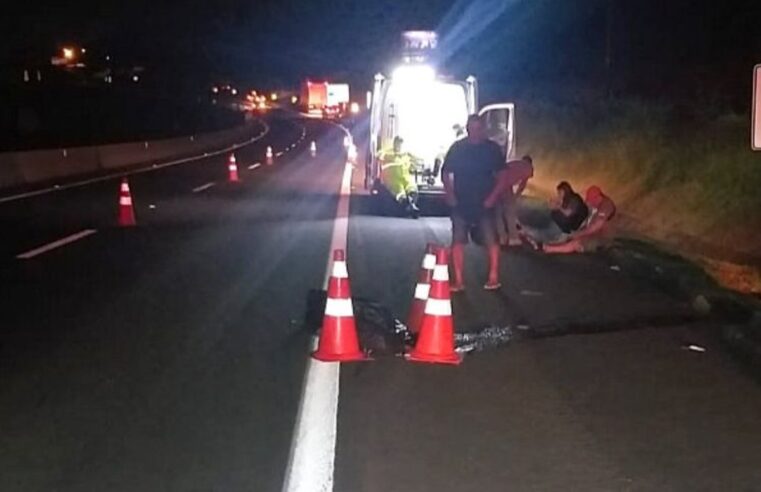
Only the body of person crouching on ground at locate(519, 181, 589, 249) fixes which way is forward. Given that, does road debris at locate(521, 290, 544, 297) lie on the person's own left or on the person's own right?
on the person's own left

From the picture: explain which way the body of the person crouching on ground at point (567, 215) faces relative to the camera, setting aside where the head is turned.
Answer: to the viewer's left

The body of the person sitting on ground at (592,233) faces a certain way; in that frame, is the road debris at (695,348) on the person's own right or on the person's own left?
on the person's own left

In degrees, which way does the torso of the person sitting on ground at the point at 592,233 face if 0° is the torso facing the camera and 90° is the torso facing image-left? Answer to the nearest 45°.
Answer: approximately 90°

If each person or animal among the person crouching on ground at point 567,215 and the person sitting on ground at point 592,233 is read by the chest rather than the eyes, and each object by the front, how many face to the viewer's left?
2

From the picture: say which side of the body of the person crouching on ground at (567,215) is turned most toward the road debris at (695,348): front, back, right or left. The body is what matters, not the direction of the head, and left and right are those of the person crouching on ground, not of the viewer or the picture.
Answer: left
